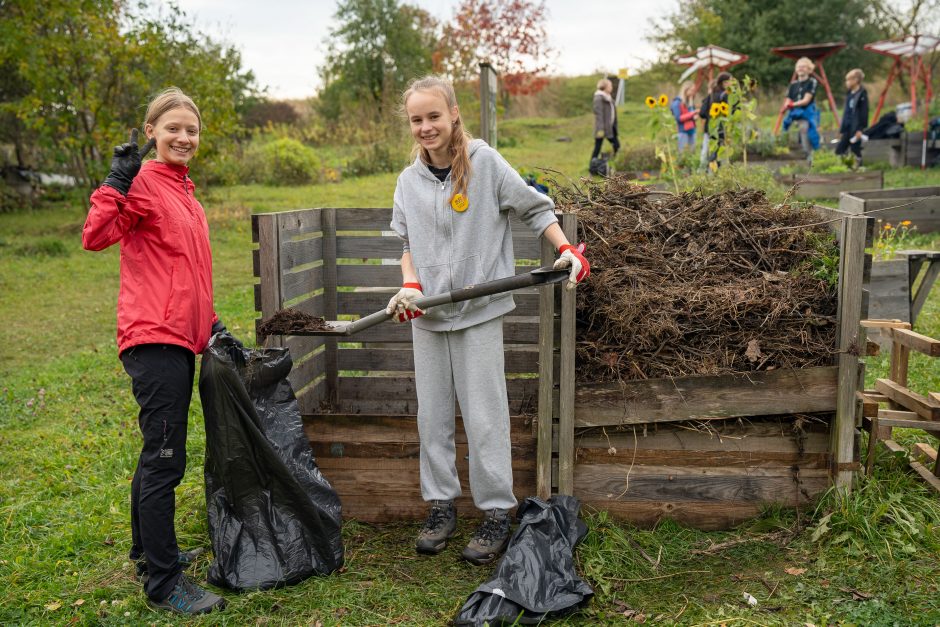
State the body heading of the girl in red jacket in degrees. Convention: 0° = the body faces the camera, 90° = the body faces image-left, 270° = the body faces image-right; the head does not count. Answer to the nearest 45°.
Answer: approximately 315°

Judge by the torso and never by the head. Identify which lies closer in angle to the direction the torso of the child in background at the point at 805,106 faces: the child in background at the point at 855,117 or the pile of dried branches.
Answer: the pile of dried branches

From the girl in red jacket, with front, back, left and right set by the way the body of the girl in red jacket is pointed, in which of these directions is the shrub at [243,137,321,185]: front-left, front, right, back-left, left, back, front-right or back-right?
back-left

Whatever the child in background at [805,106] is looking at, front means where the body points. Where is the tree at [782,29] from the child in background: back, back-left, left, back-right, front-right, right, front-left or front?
back-right

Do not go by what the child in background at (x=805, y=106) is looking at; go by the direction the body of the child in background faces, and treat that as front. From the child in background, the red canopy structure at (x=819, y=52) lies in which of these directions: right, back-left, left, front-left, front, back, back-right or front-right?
back-right

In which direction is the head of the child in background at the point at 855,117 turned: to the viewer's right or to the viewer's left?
to the viewer's left
